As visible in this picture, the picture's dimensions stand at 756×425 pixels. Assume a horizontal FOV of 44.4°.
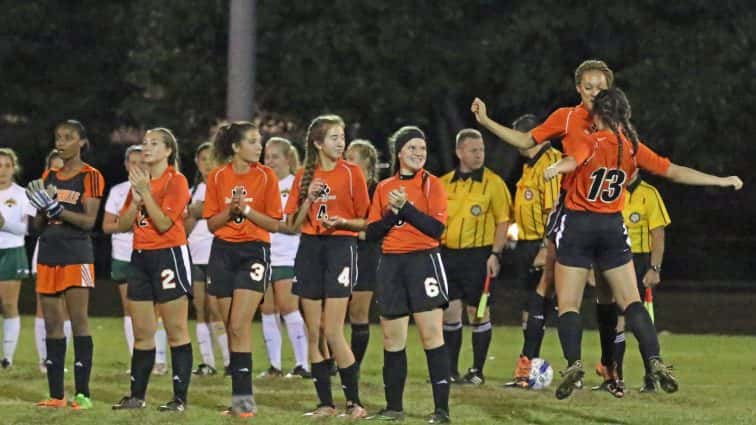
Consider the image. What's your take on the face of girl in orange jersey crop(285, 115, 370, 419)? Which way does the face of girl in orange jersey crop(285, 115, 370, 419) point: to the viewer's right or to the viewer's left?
to the viewer's right

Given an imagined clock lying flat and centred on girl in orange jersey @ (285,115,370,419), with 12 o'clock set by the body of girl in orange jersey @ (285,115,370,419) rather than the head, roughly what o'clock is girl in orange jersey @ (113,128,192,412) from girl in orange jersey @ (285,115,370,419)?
girl in orange jersey @ (113,128,192,412) is roughly at 3 o'clock from girl in orange jersey @ (285,115,370,419).

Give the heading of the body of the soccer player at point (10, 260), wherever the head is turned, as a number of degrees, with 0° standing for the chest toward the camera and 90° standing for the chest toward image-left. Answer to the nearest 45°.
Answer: approximately 0°

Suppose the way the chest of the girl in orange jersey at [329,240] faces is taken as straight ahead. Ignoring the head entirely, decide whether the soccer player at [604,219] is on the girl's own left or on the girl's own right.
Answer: on the girl's own left

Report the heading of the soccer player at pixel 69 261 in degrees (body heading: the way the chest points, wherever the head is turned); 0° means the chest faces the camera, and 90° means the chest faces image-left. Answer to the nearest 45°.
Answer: approximately 45°

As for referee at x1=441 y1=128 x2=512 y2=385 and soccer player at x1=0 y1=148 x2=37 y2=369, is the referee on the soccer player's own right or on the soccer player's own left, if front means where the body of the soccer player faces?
on the soccer player's own left
